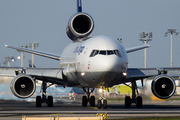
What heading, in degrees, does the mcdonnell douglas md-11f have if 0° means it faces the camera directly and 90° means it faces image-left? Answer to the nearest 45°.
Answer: approximately 0°
